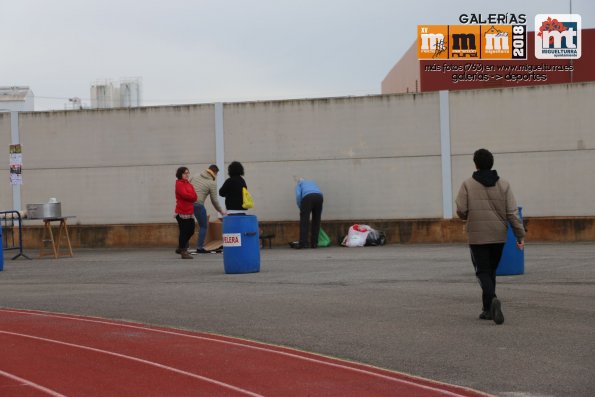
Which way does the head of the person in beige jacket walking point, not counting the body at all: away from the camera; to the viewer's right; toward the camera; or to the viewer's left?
away from the camera

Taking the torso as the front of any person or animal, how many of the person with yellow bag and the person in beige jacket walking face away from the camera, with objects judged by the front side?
2

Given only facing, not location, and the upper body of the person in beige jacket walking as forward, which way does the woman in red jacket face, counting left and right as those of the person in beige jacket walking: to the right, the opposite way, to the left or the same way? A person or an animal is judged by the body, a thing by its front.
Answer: to the right

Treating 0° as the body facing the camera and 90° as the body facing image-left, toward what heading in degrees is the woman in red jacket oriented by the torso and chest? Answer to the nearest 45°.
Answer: approximately 270°

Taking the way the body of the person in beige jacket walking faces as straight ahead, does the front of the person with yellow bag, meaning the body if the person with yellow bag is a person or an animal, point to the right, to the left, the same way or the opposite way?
the same way

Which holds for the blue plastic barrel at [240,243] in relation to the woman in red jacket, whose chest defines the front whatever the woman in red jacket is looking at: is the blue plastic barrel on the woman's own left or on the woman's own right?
on the woman's own right

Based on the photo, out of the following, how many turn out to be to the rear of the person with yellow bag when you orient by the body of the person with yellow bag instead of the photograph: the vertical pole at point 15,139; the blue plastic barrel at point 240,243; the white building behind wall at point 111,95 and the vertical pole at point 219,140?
1

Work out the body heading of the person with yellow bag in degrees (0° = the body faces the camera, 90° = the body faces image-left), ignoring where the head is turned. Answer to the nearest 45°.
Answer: approximately 180°

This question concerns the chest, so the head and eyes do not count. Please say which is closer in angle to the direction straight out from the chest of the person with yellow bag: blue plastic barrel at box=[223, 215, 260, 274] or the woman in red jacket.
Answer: the woman in red jacket

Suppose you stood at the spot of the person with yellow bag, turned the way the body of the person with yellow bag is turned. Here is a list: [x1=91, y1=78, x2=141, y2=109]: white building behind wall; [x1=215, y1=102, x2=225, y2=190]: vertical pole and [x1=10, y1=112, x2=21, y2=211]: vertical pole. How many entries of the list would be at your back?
0

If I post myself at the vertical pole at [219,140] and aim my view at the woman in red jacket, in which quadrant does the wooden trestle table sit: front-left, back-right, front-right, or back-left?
front-right

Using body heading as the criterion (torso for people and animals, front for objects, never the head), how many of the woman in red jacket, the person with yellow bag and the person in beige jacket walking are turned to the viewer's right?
1

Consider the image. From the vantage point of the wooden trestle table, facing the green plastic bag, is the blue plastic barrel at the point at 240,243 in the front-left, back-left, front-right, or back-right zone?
front-right

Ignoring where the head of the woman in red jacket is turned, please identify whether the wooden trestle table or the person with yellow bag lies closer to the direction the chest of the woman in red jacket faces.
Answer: the person with yellow bag

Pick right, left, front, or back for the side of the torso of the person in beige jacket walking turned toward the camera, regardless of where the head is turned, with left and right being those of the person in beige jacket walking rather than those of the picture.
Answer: back

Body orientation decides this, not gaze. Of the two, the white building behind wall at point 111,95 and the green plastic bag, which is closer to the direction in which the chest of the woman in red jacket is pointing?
the green plastic bag

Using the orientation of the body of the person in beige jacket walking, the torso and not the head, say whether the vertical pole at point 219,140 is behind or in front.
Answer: in front

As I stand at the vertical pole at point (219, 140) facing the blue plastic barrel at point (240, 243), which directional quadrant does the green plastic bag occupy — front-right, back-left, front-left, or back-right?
front-left
